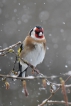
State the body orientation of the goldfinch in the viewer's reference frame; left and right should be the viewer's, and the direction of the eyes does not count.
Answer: facing the viewer and to the right of the viewer
